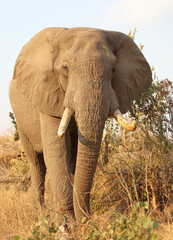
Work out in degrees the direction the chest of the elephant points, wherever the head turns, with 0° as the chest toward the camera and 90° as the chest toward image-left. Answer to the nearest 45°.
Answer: approximately 315°
